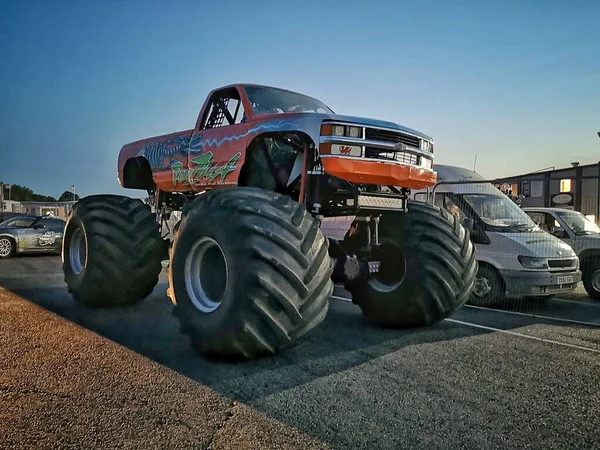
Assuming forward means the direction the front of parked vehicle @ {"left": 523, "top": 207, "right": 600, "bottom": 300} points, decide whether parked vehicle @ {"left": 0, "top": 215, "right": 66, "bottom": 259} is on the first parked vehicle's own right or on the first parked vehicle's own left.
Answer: on the first parked vehicle's own right

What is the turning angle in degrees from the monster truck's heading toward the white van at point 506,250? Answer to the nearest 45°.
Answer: approximately 90° to its left

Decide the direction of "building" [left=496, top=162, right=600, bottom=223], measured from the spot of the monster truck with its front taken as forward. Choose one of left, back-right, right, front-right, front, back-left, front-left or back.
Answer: left

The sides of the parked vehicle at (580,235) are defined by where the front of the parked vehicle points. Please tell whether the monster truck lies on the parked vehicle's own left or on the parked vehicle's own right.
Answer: on the parked vehicle's own right

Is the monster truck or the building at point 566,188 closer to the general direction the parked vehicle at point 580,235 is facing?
the monster truck

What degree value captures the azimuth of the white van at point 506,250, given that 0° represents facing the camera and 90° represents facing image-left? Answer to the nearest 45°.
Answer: approximately 315°

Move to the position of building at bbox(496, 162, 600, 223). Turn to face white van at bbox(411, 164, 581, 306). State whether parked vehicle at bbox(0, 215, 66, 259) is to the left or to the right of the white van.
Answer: right

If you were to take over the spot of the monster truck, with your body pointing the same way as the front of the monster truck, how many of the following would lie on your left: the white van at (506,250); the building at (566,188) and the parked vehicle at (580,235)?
3

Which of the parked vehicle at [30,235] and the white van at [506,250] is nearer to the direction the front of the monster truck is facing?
the white van

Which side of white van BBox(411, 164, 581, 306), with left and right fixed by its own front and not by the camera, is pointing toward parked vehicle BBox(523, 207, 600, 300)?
left

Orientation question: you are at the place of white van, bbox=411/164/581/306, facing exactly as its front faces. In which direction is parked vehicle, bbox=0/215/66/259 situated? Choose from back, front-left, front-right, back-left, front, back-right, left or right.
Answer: back-right

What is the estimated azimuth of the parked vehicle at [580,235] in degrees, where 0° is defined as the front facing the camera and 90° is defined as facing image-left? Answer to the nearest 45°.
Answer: approximately 315°

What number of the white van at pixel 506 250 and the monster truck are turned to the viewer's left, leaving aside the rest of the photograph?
0

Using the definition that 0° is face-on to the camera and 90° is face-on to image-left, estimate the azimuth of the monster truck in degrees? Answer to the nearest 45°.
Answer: approximately 315°
